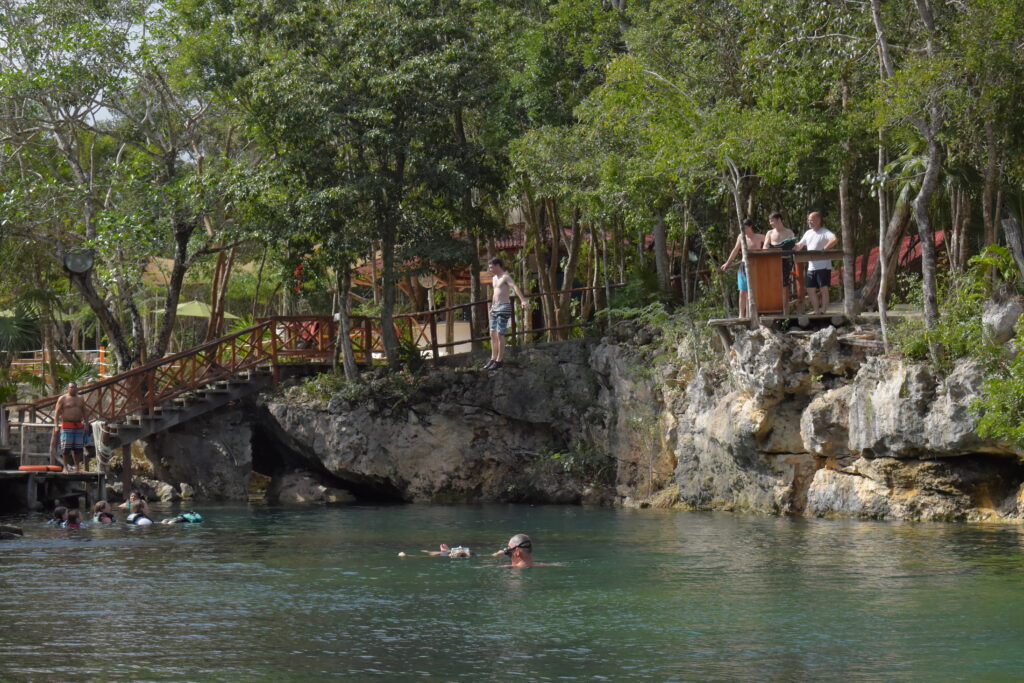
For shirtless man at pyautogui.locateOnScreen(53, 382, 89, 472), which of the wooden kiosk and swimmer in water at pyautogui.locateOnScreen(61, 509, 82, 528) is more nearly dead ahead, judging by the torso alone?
the swimmer in water

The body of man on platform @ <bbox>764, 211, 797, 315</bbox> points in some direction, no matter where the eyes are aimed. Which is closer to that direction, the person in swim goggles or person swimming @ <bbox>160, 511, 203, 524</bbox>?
the person in swim goggles

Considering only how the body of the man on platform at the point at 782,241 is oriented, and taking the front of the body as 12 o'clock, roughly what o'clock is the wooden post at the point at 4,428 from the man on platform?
The wooden post is roughly at 2 o'clock from the man on platform.

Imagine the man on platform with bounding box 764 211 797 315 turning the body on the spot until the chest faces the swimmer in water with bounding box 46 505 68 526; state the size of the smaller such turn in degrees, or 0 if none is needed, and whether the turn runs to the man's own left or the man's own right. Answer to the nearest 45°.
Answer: approximately 45° to the man's own right

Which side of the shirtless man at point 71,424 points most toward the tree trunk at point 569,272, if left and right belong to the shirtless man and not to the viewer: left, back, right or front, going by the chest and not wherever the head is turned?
left

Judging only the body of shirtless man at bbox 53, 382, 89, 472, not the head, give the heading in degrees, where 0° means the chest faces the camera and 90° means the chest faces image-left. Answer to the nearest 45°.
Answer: approximately 0°

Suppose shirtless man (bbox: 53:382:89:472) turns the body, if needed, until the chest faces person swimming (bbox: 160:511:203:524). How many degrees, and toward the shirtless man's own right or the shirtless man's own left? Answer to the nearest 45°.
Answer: approximately 45° to the shirtless man's own left
